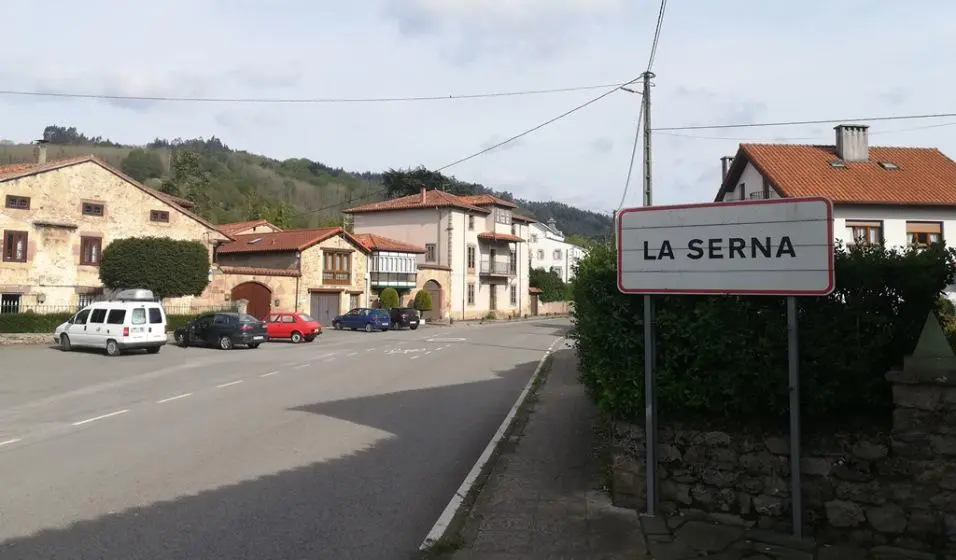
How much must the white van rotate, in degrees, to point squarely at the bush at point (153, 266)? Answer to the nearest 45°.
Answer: approximately 45° to its right

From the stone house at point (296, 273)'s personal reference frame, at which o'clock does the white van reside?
The white van is roughly at 2 o'clock from the stone house.

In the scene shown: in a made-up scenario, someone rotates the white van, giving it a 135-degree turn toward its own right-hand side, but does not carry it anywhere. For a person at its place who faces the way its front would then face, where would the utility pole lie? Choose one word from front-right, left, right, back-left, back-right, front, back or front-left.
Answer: right

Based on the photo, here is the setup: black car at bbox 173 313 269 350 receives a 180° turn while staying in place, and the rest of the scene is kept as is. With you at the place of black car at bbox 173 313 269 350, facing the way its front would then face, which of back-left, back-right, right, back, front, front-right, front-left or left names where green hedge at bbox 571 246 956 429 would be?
front-right

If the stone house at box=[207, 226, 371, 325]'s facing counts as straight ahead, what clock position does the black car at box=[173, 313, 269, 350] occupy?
The black car is roughly at 2 o'clock from the stone house.
